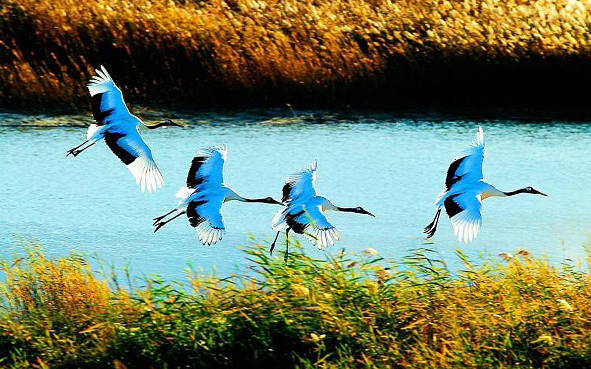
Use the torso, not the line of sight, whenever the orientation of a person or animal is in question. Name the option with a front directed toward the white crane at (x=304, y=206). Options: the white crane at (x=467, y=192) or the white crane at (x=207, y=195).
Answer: the white crane at (x=207, y=195)

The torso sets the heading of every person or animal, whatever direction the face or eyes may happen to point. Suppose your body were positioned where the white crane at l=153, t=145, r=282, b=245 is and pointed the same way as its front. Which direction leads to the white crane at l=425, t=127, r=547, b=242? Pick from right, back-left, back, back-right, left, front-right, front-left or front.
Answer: front

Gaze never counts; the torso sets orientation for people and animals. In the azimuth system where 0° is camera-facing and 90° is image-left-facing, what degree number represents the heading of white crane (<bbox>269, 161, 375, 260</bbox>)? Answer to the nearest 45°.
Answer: approximately 270°

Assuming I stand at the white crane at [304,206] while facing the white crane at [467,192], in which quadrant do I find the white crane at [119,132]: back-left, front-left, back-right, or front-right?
back-left

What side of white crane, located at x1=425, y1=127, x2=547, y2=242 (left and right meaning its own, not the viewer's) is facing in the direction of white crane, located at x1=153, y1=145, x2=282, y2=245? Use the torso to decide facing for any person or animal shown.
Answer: back

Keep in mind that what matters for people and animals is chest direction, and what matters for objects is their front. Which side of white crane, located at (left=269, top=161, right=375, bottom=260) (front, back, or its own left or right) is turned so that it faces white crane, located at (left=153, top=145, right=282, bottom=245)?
back

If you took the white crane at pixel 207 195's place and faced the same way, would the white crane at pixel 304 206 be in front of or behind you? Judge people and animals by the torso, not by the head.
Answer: in front

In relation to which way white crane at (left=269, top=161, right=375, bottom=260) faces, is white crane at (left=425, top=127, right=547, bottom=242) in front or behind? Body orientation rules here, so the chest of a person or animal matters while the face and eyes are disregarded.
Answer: in front

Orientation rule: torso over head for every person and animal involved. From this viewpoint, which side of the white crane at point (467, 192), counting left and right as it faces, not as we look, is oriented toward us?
right

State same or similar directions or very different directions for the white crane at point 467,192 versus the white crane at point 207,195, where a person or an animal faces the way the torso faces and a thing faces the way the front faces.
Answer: same or similar directions

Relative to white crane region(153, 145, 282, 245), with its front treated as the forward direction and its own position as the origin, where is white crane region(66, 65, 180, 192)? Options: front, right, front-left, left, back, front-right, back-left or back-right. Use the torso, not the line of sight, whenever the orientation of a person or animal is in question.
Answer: back-left

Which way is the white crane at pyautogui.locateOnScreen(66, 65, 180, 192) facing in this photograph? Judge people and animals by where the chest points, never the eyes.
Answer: to the viewer's right

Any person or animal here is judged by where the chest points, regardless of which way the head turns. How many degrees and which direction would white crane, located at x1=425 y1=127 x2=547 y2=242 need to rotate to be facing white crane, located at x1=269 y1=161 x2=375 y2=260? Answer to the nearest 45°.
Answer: approximately 180°

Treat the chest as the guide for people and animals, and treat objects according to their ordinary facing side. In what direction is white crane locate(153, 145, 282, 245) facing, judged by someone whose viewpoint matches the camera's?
facing to the right of the viewer

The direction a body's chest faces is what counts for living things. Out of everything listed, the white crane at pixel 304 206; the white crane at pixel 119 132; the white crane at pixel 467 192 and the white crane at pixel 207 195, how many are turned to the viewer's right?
4
